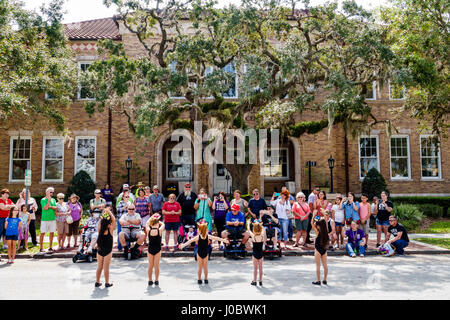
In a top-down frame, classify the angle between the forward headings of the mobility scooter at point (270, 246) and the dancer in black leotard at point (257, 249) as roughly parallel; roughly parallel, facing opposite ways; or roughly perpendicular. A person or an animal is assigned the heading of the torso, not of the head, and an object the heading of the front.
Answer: roughly parallel, facing opposite ways

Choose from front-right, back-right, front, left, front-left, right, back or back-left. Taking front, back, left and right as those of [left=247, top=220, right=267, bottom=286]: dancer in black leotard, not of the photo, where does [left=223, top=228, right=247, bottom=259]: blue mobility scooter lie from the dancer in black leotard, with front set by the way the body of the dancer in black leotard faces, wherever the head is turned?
front

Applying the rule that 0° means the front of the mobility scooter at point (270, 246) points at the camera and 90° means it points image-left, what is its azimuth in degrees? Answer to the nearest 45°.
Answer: approximately 0°

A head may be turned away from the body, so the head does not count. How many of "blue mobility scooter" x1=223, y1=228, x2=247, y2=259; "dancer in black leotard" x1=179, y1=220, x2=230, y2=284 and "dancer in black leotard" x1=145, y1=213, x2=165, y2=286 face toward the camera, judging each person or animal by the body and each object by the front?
1

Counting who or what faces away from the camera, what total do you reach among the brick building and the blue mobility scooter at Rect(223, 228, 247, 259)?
0

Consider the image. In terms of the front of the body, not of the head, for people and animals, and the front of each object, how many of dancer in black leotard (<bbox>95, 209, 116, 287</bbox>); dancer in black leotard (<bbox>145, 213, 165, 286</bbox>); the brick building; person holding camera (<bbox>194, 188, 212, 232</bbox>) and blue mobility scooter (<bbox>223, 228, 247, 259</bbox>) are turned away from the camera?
2

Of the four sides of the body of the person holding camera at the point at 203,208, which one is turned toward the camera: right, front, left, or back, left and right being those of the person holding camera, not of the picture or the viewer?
front

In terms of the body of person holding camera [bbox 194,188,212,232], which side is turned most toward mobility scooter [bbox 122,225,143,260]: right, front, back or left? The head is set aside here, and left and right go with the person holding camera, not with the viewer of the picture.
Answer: right

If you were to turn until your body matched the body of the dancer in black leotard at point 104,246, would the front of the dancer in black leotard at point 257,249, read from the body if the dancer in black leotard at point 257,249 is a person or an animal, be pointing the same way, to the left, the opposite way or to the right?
the same way

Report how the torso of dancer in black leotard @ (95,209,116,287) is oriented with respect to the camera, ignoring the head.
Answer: away from the camera

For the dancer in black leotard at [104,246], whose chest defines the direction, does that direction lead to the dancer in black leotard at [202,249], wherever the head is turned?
no

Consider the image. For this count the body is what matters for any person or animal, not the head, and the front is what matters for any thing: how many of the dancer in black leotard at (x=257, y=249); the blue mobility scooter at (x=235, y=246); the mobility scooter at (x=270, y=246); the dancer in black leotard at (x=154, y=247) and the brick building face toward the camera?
3

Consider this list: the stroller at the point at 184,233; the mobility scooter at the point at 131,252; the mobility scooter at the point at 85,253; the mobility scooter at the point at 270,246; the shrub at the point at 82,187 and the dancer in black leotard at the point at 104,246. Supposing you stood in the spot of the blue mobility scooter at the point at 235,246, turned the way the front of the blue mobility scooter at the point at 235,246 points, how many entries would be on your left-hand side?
1

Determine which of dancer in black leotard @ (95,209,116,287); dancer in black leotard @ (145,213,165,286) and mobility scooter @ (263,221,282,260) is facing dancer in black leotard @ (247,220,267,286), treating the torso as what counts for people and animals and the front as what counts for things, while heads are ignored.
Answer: the mobility scooter

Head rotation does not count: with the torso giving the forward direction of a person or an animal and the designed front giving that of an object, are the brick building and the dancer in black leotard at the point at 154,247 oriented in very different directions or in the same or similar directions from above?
very different directions

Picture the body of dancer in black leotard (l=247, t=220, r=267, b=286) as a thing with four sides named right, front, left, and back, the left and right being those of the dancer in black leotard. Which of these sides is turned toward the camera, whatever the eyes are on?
back

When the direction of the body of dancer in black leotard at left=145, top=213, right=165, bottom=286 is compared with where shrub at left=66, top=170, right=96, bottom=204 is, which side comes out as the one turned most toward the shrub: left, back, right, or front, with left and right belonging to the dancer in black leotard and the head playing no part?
front

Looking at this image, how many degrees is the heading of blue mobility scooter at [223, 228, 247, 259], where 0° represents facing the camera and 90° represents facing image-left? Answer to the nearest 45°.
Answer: approximately 0°

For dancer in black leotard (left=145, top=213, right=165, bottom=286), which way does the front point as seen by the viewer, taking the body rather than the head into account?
away from the camera
